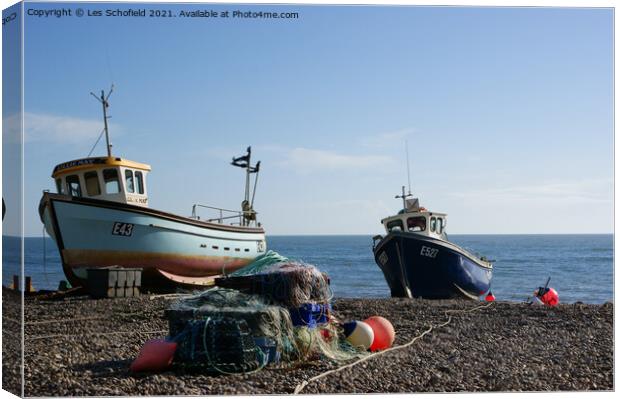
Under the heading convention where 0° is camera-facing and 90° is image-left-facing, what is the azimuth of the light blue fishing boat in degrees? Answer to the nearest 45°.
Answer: approximately 45°

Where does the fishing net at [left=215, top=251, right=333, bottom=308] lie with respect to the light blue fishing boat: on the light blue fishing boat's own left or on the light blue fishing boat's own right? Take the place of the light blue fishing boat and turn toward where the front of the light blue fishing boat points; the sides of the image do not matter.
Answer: on the light blue fishing boat's own left

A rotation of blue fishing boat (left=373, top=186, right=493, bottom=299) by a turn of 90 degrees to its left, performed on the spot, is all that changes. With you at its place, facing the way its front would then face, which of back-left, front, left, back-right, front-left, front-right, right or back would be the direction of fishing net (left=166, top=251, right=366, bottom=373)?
front-right

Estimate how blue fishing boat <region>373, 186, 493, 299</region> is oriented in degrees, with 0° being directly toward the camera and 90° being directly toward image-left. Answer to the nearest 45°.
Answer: approximately 45°

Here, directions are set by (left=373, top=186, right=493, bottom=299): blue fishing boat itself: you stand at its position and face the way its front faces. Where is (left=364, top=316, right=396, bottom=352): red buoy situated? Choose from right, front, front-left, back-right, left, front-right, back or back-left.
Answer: front-left

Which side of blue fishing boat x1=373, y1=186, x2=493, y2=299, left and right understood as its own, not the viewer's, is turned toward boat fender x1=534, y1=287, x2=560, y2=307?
left

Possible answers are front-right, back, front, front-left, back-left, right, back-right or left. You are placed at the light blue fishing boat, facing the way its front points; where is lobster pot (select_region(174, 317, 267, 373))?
front-left

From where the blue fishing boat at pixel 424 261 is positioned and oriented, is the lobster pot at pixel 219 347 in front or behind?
in front

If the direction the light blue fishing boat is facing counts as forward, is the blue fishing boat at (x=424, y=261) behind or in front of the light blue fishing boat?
behind

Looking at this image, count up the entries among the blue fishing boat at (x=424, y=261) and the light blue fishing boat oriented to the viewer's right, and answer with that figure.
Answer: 0

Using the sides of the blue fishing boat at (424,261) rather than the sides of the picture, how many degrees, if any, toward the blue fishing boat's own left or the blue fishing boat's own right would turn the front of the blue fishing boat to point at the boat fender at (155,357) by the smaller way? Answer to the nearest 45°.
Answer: approximately 45° to the blue fishing boat's own left

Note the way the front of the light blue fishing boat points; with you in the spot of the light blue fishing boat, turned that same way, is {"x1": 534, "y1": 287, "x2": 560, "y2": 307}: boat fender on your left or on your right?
on your left
